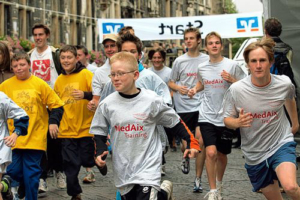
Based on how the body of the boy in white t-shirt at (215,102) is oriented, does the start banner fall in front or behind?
behind

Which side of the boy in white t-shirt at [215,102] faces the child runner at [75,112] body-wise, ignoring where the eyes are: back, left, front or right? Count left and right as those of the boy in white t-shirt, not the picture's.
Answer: right

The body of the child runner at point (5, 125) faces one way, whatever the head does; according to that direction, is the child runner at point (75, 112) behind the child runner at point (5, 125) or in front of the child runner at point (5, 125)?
behind

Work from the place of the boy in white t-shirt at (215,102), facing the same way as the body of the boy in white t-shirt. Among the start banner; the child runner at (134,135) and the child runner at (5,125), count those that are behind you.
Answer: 1
